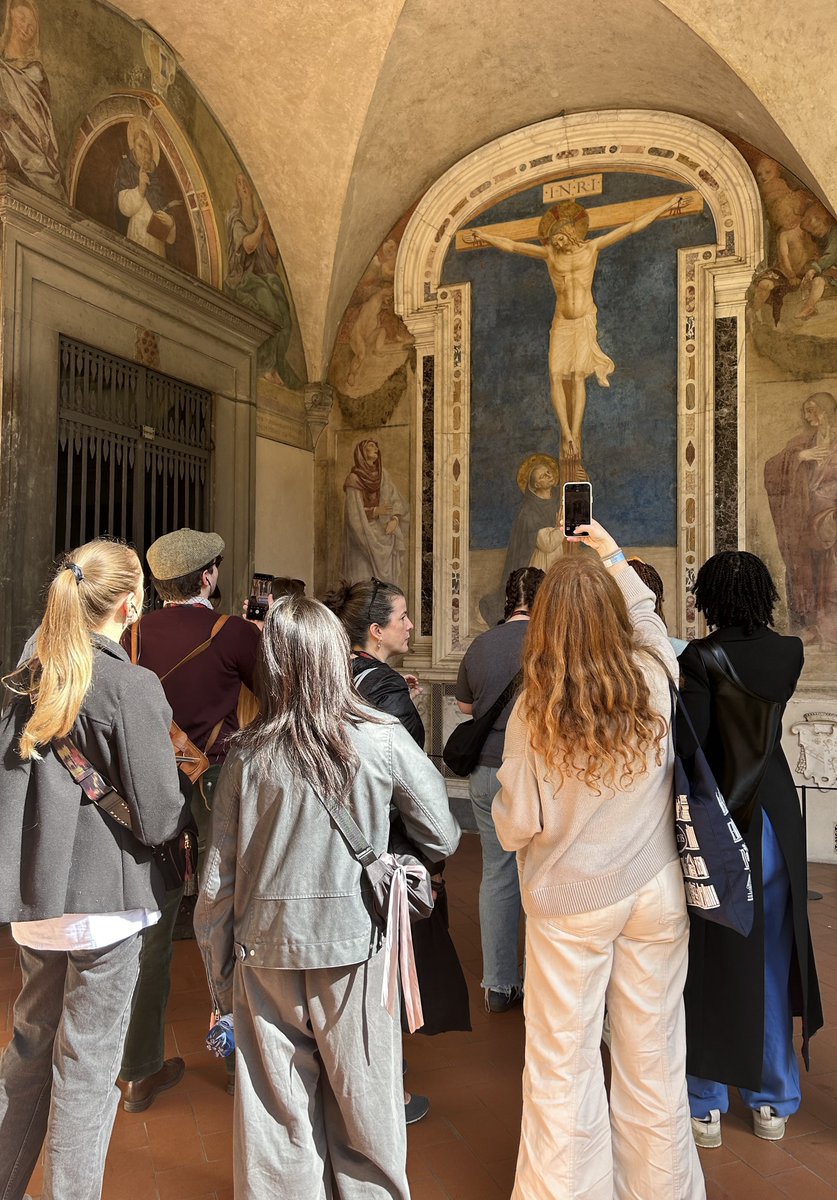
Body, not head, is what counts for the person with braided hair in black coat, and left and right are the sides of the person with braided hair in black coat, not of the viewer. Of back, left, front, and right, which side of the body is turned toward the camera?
back

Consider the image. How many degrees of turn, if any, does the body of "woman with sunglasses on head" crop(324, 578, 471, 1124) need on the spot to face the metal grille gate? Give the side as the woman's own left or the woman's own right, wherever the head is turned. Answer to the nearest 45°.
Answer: approximately 135° to the woman's own left

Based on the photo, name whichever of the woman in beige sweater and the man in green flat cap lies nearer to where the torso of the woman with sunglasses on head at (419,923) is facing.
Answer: the woman in beige sweater

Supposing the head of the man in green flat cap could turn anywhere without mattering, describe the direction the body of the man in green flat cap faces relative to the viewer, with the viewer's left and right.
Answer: facing away from the viewer and to the right of the viewer

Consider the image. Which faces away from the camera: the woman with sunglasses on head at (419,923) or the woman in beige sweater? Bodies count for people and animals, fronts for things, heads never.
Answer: the woman in beige sweater

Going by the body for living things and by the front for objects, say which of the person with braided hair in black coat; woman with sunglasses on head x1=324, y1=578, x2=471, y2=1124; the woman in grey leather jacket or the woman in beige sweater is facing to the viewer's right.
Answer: the woman with sunglasses on head

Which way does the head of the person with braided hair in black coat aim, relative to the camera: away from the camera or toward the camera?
away from the camera

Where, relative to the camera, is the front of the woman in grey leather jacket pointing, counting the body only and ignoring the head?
away from the camera

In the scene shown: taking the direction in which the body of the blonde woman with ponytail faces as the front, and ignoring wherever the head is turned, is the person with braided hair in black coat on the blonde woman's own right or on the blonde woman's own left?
on the blonde woman's own right

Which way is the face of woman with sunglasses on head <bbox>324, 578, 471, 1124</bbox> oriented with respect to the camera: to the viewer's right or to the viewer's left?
to the viewer's right

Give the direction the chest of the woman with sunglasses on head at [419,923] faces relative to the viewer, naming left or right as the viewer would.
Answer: facing to the right of the viewer

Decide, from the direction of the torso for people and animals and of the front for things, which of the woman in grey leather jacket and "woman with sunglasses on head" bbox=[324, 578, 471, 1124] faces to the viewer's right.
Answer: the woman with sunglasses on head

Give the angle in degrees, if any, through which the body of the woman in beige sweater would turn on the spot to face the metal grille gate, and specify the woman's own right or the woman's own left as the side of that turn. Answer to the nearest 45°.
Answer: approximately 45° to the woman's own left

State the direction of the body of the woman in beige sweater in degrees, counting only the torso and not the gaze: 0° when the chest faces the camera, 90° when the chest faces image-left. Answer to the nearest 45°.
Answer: approximately 180°
